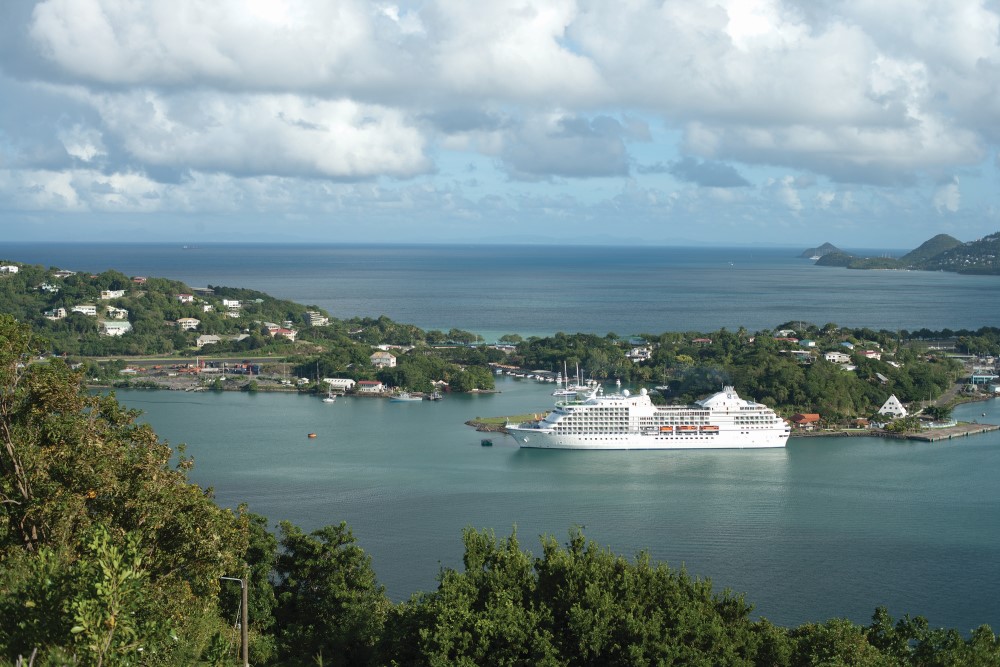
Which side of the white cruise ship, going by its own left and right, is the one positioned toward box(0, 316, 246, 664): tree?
left

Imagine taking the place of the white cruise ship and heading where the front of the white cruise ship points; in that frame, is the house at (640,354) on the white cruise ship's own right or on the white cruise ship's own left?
on the white cruise ship's own right

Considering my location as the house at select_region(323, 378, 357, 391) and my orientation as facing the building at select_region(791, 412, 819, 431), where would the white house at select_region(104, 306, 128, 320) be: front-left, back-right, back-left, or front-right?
back-left

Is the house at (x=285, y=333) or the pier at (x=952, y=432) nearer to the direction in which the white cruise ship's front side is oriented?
the house

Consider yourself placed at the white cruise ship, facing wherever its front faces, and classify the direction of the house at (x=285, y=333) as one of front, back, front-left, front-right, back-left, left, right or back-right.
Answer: front-right

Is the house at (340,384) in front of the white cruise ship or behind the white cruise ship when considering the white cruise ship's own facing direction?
in front

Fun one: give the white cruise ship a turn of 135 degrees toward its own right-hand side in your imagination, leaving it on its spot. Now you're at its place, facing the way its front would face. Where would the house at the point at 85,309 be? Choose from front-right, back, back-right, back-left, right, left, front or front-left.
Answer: left

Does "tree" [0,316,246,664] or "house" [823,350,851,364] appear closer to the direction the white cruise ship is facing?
the tree

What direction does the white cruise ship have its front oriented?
to the viewer's left

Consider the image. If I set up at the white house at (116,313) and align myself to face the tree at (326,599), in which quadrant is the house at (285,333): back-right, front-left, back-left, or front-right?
front-left

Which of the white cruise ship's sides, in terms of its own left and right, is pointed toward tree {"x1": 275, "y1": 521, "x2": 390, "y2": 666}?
left

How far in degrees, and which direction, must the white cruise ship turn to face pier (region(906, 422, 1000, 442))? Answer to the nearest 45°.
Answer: approximately 180°

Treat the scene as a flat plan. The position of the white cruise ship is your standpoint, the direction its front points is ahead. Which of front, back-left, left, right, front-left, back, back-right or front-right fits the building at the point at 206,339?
front-right

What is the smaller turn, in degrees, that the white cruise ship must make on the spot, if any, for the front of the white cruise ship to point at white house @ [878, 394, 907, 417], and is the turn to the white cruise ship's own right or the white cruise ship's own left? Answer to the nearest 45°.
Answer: approximately 135° to the white cruise ship's own right

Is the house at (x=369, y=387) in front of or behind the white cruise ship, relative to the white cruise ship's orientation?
in front

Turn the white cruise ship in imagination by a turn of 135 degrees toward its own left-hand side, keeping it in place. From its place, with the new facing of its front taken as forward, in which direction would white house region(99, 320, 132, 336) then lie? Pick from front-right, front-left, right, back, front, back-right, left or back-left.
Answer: back

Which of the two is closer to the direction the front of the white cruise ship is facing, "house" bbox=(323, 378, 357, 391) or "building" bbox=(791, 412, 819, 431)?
the house

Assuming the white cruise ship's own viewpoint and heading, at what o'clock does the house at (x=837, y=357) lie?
The house is roughly at 4 o'clock from the white cruise ship.
